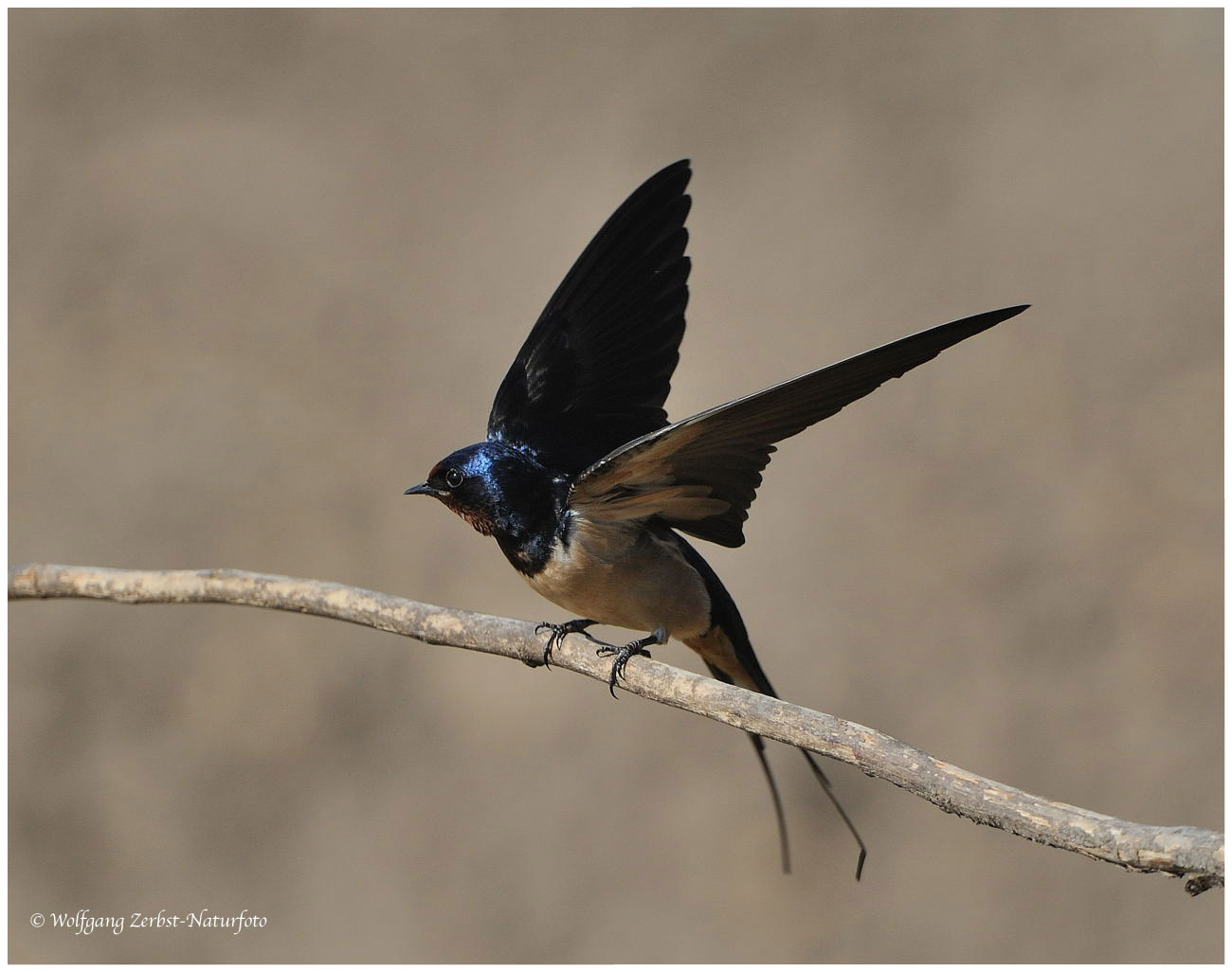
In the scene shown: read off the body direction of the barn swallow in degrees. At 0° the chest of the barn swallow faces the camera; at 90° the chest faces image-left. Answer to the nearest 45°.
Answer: approximately 90°
